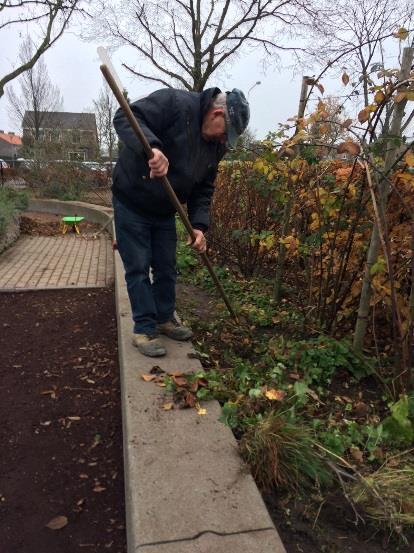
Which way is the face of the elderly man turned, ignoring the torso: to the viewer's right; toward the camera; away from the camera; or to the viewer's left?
to the viewer's right

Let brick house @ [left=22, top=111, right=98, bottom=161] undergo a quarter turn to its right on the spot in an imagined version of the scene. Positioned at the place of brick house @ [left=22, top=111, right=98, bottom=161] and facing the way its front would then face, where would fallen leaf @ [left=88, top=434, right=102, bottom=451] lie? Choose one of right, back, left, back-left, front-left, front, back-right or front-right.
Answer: left

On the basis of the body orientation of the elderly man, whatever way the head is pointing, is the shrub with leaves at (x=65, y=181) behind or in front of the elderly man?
behind

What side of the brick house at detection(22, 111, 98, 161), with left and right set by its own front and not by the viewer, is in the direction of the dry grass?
front

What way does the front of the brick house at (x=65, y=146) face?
toward the camera

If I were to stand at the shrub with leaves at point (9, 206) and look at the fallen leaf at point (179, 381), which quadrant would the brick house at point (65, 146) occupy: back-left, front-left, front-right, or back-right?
back-left

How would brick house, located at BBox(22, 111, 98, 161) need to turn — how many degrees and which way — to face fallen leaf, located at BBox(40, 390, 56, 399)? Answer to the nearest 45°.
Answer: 0° — it already faces it

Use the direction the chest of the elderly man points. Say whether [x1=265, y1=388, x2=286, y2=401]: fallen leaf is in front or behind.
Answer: in front

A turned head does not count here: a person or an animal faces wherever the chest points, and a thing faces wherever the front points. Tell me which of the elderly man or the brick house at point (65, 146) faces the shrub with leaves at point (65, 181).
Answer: the brick house

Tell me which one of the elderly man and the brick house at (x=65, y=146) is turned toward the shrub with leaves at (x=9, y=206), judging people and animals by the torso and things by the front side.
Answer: the brick house

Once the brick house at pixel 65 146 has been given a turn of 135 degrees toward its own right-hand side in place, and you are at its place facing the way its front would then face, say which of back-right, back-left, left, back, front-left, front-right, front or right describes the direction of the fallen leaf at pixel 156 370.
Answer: back-left

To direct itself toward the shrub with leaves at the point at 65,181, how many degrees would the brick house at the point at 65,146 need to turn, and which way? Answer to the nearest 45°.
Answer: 0° — it already faces it

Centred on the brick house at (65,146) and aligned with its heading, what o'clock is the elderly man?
The elderly man is roughly at 12 o'clock from the brick house.

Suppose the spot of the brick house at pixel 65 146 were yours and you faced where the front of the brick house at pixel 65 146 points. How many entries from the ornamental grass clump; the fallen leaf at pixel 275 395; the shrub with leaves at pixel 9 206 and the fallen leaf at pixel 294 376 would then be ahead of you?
4

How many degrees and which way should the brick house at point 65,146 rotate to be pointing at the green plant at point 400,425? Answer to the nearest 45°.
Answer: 0° — it already faces it

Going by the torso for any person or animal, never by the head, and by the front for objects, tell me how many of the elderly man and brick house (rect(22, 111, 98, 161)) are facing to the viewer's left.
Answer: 0

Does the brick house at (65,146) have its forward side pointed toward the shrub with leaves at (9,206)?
yes
